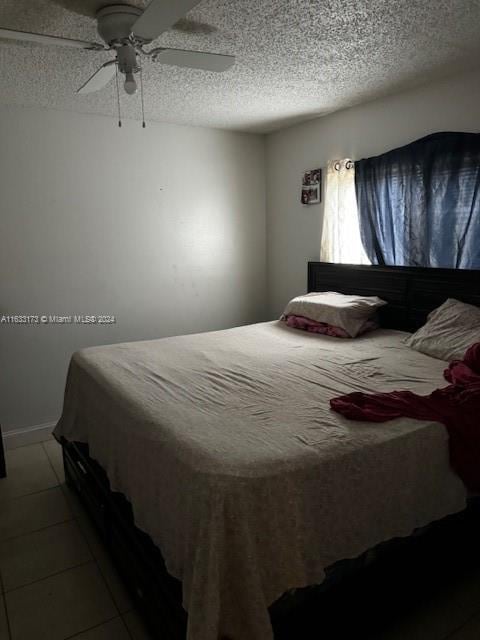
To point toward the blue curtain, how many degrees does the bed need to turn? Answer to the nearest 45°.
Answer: approximately 180°

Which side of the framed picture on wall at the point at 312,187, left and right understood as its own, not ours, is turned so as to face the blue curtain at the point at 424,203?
left

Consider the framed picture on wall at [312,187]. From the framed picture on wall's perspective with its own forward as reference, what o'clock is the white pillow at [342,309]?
The white pillow is roughly at 10 o'clock from the framed picture on wall.

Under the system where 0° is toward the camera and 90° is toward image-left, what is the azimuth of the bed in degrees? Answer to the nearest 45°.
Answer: approximately 45°

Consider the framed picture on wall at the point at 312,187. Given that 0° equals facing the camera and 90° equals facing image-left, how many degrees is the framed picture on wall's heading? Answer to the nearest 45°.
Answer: approximately 45°
